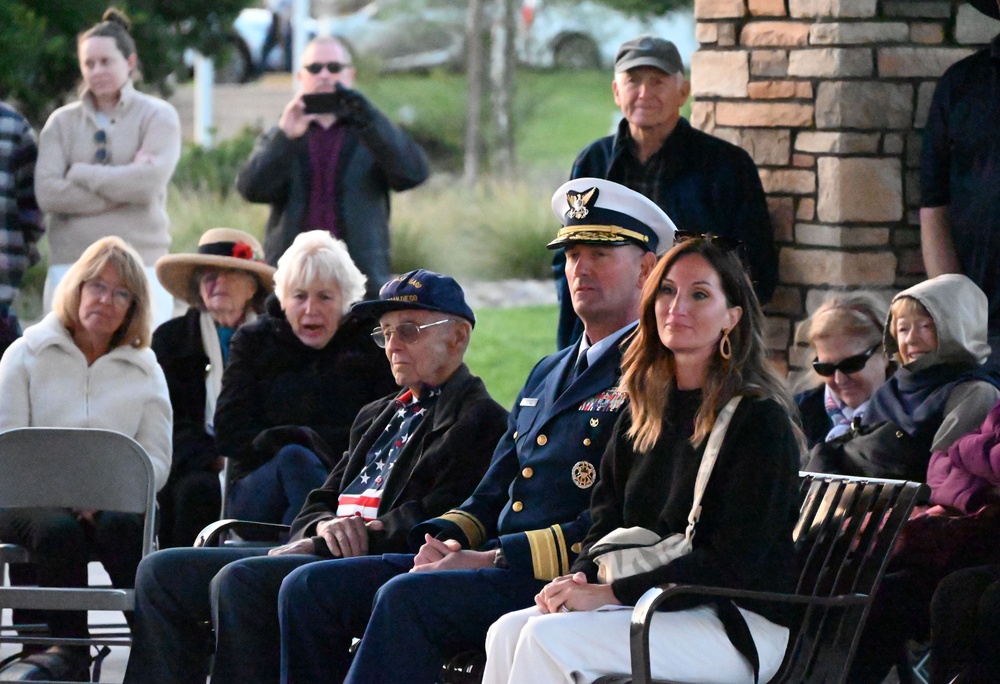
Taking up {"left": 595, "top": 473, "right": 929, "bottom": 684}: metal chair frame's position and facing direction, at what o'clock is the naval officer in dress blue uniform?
The naval officer in dress blue uniform is roughly at 2 o'clock from the metal chair frame.

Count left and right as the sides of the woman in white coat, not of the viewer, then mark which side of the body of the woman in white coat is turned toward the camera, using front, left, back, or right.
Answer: front

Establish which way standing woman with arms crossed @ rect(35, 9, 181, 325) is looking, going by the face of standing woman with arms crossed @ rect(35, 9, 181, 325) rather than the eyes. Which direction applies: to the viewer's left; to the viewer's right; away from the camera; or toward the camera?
toward the camera

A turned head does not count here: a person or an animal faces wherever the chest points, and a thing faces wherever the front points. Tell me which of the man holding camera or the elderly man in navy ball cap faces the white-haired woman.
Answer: the man holding camera

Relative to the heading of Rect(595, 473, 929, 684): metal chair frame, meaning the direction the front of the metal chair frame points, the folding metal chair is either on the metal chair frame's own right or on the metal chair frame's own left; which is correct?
on the metal chair frame's own right

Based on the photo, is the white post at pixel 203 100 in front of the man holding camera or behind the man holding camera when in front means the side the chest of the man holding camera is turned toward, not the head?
behind

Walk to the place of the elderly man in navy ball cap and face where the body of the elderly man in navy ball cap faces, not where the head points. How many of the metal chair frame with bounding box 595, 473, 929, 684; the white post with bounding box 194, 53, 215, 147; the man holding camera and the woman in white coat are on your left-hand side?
1

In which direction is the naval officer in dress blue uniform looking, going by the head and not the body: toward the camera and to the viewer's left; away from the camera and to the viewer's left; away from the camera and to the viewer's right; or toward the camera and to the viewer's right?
toward the camera and to the viewer's left

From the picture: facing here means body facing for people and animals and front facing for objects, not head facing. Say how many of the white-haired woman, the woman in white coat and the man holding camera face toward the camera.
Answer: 3

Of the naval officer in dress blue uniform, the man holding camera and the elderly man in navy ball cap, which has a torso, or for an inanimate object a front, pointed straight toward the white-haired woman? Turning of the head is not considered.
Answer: the man holding camera

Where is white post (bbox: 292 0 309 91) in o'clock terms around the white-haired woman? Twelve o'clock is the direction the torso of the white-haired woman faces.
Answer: The white post is roughly at 6 o'clock from the white-haired woman.

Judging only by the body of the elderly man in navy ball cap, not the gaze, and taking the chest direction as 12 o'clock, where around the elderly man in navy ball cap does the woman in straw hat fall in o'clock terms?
The woman in straw hat is roughly at 4 o'clock from the elderly man in navy ball cap.

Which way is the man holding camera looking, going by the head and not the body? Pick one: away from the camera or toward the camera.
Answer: toward the camera

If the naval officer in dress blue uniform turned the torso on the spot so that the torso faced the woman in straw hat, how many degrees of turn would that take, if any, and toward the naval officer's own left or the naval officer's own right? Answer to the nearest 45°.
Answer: approximately 90° to the naval officer's own right

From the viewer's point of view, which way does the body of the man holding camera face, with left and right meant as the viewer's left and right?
facing the viewer

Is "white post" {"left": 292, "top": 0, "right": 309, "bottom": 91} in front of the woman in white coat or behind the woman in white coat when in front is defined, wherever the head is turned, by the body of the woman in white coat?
behind
